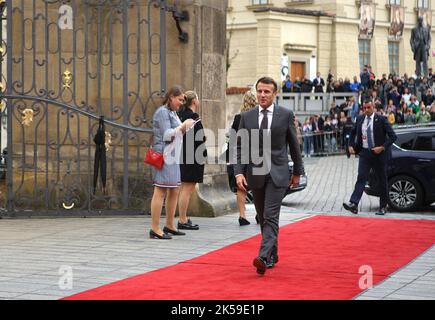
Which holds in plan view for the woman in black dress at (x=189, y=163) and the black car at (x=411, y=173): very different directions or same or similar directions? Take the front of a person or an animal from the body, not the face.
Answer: same or similar directions

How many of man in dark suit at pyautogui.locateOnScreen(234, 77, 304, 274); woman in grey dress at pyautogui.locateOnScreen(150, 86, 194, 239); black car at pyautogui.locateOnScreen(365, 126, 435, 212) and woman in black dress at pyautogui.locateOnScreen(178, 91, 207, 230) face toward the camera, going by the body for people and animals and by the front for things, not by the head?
1

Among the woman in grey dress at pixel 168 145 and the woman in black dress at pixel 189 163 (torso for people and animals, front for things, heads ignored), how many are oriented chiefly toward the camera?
0

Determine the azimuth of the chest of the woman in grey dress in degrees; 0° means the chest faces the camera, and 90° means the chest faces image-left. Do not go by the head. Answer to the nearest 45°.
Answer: approximately 270°

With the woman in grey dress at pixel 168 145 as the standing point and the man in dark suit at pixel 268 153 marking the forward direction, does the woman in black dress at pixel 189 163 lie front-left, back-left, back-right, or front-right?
back-left

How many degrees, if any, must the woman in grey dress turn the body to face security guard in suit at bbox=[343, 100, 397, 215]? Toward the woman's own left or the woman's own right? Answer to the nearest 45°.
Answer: approximately 45° to the woman's own left

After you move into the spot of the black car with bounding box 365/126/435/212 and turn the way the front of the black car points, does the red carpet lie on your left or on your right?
on your right

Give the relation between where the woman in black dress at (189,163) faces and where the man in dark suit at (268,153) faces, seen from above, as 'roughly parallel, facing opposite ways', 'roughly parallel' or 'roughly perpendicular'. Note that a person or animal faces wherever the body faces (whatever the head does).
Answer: roughly perpendicular

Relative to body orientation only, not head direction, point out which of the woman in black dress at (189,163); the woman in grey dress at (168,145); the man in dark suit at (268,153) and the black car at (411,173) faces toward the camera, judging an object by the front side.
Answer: the man in dark suit

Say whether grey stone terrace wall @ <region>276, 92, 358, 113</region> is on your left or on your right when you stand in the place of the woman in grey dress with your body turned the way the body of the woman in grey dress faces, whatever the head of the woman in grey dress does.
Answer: on your left

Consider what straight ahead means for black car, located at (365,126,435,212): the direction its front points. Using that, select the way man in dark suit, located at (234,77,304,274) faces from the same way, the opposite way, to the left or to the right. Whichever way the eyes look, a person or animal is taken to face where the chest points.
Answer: to the right

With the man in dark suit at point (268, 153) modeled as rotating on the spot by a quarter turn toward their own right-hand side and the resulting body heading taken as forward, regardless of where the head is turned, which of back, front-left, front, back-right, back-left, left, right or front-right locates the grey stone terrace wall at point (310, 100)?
right

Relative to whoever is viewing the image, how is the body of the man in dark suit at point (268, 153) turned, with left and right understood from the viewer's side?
facing the viewer
